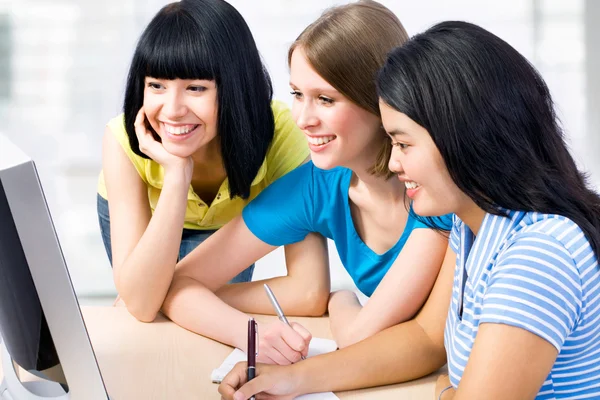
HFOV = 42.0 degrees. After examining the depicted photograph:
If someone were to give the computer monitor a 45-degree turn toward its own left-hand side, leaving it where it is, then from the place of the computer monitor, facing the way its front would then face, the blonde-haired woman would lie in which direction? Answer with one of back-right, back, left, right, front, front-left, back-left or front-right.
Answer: front-right

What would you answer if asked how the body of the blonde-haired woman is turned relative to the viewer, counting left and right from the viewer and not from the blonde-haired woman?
facing the viewer and to the left of the viewer

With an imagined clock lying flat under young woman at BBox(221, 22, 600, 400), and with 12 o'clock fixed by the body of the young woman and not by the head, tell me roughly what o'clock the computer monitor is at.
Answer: The computer monitor is roughly at 11 o'clock from the young woman.

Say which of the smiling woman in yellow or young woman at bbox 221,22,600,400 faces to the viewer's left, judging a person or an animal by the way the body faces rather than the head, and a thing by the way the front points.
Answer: the young woman

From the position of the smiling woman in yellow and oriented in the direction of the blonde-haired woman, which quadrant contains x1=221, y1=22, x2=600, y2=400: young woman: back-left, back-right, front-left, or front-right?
front-right

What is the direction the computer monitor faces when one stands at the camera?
facing away from the viewer and to the right of the viewer

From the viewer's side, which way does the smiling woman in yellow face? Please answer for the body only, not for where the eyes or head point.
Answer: toward the camera

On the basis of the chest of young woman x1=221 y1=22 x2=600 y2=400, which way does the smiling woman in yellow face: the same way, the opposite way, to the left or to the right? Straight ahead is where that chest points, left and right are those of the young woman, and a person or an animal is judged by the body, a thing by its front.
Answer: to the left

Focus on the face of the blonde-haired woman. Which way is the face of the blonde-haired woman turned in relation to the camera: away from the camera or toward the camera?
toward the camera

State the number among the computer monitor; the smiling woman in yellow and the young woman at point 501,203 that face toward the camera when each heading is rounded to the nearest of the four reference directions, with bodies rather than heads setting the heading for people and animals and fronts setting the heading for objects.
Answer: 1

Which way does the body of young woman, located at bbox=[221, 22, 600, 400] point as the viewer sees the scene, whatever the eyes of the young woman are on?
to the viewer's left

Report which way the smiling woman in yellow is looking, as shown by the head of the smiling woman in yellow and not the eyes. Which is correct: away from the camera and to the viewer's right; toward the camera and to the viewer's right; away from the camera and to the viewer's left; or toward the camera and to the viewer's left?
toward the camera and to the viewer's left
